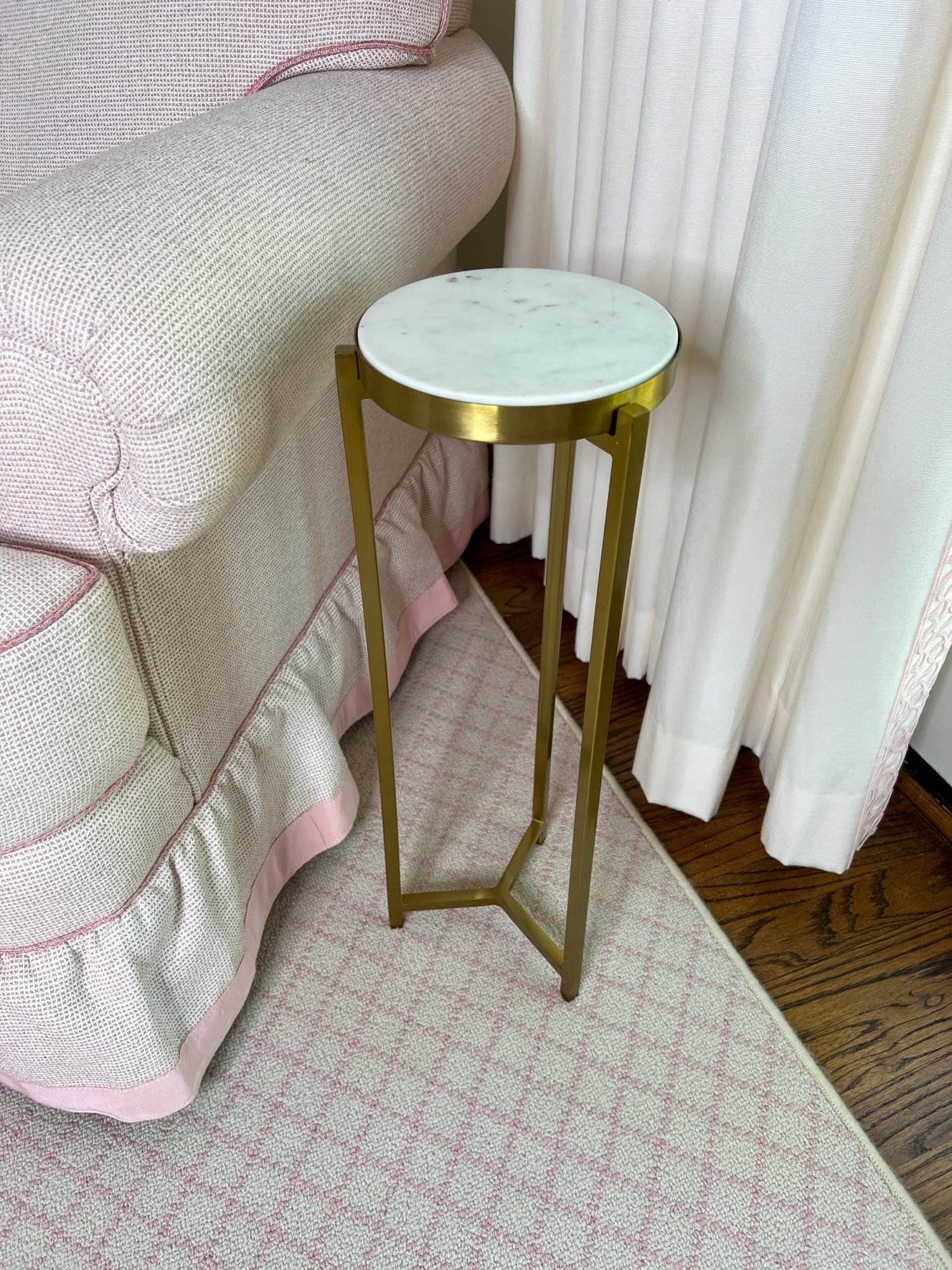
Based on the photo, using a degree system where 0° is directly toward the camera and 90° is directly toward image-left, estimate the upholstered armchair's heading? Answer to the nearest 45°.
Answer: approximately 45°

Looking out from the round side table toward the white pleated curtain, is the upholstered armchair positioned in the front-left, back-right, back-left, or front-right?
back-left

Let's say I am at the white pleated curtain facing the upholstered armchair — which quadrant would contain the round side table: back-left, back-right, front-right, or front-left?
front-left

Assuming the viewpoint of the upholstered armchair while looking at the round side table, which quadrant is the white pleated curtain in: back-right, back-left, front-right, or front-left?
front-left
